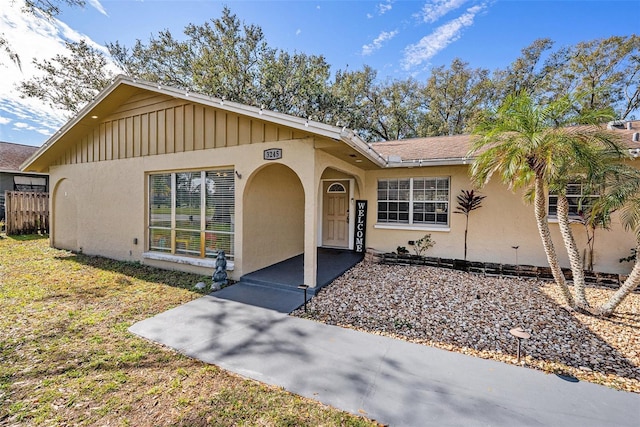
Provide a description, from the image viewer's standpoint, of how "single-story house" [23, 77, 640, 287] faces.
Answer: facing the viewer and to the left of the viewer

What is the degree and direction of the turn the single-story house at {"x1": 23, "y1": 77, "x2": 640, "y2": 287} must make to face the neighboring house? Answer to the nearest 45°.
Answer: approximately 90° to its right

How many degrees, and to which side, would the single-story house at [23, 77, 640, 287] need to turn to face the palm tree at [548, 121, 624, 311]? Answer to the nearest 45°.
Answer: approximately 90° to its left

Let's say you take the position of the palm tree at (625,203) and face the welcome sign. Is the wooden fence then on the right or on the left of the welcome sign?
left

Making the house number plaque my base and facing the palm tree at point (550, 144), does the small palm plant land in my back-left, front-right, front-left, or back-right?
front-left

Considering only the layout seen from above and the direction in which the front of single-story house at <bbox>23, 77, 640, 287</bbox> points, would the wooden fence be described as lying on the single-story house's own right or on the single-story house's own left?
on the single-story house's own right
